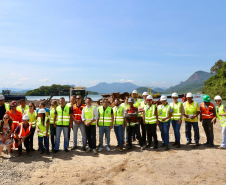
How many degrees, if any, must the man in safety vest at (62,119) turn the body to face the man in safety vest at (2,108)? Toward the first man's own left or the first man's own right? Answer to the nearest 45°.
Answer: approximately 90° to the first man's own right

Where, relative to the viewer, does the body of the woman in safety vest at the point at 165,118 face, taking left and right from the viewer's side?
facing the viewer and to the left of the viewer

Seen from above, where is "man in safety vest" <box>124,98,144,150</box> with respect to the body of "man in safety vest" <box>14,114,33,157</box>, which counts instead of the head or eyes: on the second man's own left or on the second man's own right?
on the second man's own left

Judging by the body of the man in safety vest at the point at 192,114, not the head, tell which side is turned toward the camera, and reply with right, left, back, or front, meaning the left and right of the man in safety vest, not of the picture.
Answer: front

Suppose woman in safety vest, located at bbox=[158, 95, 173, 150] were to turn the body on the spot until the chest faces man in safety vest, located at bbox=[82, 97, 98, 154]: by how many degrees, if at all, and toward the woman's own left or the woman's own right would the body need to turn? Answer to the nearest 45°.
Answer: approximately 45° to the woman's own right

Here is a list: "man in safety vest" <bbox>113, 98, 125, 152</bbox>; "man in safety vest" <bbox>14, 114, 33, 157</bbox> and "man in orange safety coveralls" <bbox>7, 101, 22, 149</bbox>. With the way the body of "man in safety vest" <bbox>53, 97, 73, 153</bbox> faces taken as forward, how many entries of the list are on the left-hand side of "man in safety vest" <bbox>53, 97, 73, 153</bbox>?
1

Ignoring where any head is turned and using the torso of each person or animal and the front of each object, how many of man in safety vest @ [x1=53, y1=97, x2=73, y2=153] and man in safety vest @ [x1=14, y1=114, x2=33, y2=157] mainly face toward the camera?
2

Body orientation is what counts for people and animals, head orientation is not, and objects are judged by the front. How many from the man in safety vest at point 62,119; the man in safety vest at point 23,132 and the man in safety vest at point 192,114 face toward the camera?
3

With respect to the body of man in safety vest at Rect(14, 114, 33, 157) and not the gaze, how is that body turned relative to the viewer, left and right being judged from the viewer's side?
facing the viewer

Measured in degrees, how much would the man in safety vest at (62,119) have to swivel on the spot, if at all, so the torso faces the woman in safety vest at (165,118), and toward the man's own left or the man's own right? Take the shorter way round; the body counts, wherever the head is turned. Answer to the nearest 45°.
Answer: approximately 90° to the man's own left

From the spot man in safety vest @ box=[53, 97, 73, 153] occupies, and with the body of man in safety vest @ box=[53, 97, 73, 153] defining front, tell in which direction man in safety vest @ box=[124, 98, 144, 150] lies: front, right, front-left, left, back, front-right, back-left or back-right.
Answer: left
